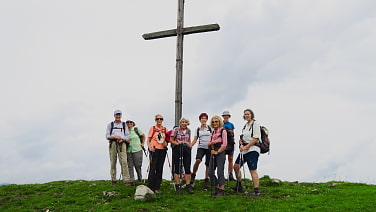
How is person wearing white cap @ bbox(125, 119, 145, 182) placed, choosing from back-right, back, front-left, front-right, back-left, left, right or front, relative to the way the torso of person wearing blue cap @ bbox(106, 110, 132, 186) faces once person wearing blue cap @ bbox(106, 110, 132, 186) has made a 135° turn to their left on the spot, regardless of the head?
front

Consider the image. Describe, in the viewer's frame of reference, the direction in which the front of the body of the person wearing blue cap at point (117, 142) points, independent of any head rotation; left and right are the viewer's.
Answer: facing the viewer

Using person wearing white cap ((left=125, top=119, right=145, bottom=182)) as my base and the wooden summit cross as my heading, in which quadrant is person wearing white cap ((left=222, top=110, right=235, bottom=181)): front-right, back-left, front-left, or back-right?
front-right

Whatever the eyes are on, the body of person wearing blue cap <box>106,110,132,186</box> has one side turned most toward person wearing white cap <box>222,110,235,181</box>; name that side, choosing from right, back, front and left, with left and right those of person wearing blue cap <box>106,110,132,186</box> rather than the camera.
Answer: left
